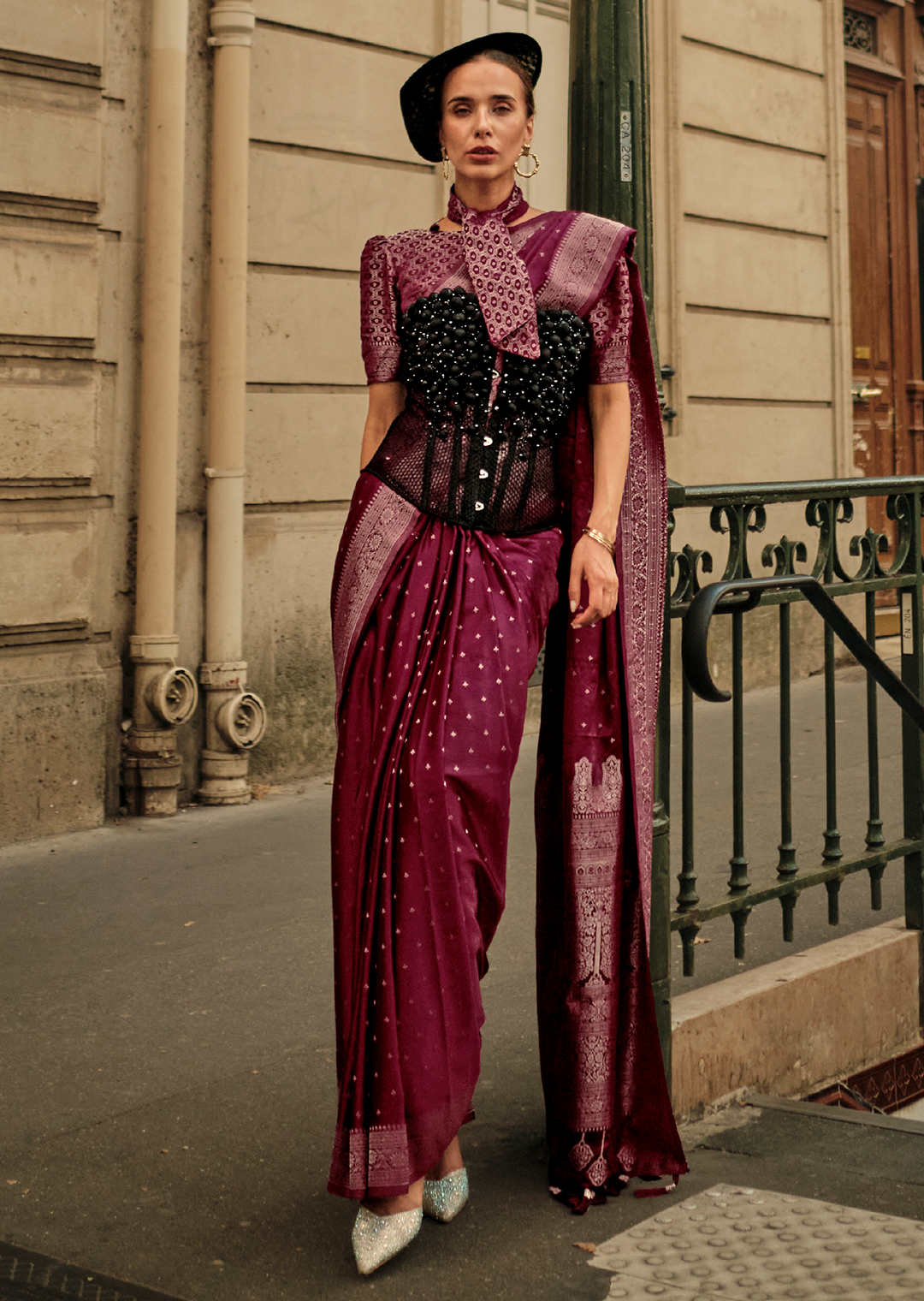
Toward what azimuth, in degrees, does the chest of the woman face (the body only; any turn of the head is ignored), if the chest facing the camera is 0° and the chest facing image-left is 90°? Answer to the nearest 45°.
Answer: approximately 0°

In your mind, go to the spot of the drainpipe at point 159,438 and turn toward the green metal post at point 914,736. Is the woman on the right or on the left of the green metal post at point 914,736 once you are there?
right

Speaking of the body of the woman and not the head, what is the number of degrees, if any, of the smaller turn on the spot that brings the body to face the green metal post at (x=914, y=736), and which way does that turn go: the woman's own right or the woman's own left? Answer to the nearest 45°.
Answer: approximately 135° to the woman's own left
